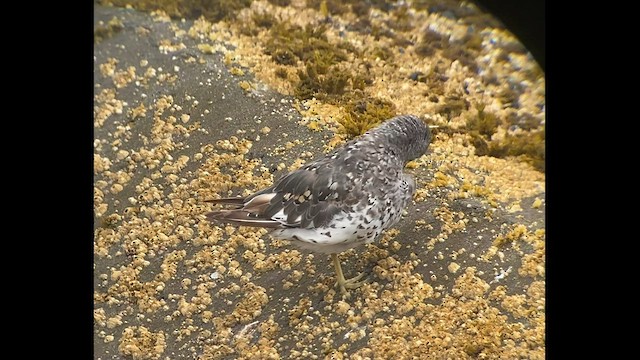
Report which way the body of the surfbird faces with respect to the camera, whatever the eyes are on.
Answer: to the viewer's right
